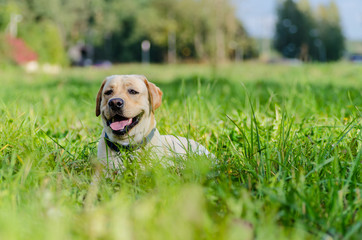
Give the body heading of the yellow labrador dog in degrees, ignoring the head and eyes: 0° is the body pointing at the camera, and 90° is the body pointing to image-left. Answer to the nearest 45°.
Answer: approximately 45°
